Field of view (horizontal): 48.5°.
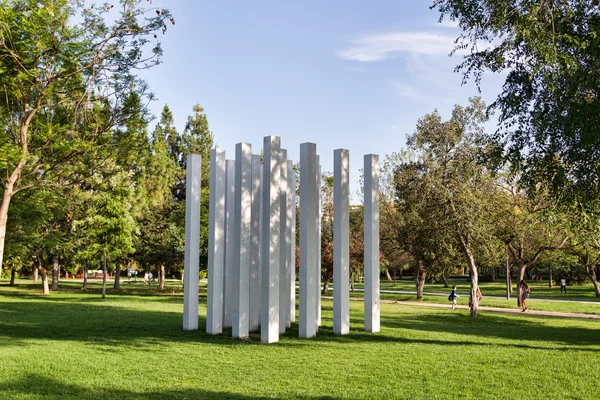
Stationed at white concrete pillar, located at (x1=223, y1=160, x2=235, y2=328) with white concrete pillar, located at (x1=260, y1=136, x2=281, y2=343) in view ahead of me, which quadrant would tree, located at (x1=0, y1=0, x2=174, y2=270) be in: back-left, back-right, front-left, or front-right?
back-right

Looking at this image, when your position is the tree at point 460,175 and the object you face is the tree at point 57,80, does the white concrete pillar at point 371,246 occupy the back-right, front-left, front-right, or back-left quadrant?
front-left

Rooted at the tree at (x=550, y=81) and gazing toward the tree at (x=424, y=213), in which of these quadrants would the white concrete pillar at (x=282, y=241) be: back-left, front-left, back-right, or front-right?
front-left

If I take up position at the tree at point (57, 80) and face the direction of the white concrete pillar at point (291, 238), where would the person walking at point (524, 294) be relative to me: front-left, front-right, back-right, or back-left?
front-left

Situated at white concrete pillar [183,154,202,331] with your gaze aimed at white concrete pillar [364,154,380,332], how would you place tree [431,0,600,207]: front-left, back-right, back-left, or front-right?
front-right
